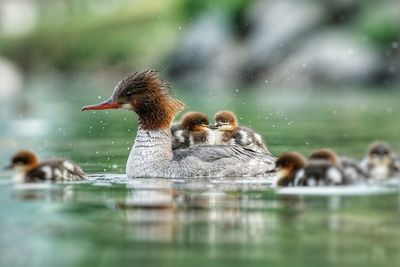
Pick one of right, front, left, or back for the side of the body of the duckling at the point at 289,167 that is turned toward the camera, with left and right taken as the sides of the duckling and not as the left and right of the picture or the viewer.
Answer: left

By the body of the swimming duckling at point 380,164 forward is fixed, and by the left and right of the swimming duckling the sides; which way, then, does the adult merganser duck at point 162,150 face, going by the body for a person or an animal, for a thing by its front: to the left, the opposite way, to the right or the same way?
to the right

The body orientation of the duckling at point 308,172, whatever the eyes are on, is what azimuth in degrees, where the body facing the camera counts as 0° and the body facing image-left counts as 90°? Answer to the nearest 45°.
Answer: approximately 90°

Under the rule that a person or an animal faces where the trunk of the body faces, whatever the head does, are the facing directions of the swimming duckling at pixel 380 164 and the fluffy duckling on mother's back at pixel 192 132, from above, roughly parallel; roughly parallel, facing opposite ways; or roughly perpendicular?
roughly perpendicular

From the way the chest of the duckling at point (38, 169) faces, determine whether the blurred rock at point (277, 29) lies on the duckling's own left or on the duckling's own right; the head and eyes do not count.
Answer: on the duckling's own right

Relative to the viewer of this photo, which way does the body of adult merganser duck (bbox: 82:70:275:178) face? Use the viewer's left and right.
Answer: facing to the left of the viewer
